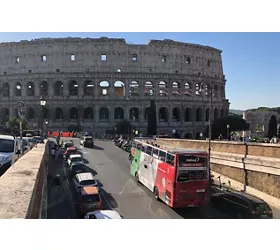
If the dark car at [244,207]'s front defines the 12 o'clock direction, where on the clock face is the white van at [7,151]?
The white van is roughly at 10 o'clock from the dark car.

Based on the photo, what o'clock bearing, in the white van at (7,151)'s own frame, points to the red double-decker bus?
The red double-decker bus is roughly at 8 o'clock from the white van.

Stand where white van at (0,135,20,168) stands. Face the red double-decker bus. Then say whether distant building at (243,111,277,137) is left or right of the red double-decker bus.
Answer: left

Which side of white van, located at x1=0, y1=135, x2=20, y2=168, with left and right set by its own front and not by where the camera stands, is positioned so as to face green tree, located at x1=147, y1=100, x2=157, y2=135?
back

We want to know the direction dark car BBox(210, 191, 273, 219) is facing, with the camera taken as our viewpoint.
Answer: facing away from the viewer and to the left of the viewer
